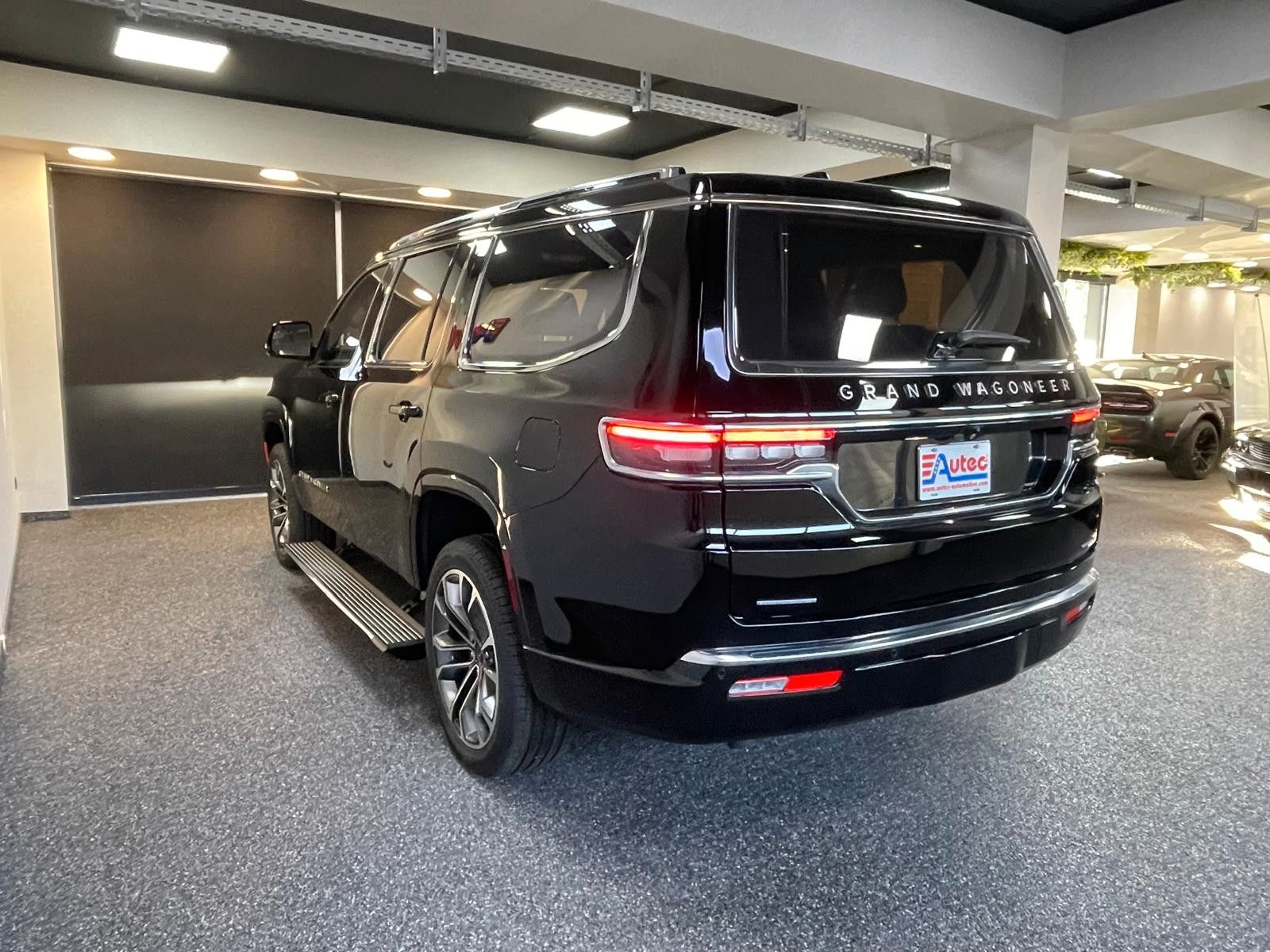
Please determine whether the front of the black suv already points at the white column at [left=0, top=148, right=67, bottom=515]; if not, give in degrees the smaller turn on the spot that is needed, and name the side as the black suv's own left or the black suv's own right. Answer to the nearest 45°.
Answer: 0° — it already faces it

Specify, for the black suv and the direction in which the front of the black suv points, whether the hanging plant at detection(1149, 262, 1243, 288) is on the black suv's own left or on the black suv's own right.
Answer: on the black suv's own right

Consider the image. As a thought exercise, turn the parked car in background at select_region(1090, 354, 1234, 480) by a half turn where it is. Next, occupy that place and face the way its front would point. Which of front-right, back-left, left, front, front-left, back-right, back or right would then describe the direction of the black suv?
front-left

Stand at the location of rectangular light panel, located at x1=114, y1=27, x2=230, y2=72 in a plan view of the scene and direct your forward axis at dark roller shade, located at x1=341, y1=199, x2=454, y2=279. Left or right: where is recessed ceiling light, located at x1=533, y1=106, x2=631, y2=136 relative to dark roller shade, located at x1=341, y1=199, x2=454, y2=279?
right

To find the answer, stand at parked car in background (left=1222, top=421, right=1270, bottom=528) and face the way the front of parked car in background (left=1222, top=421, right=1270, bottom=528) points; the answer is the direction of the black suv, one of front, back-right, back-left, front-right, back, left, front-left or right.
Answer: front-left

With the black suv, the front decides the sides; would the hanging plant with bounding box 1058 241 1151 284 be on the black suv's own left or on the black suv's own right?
on the black suv's own right

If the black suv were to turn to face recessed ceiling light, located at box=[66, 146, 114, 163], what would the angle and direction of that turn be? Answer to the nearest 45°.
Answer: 0° — it already faces it

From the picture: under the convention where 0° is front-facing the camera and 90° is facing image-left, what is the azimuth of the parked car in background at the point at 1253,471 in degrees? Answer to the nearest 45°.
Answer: approximately 45°

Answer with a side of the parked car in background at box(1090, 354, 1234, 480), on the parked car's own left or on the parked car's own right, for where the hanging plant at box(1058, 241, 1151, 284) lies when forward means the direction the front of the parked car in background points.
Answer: on the parked car's own left

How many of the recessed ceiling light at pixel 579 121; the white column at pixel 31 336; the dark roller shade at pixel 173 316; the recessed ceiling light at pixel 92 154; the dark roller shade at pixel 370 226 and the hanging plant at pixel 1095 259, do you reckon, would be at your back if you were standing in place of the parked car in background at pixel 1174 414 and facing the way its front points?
5

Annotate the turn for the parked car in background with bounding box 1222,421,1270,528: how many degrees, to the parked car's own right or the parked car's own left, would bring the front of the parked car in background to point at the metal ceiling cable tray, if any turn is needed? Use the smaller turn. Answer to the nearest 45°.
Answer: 0° — it already faces it

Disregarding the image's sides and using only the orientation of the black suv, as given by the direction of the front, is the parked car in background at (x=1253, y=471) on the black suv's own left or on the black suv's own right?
on the black suv's own right

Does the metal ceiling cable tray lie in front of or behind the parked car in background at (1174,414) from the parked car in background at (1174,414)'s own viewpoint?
behind
